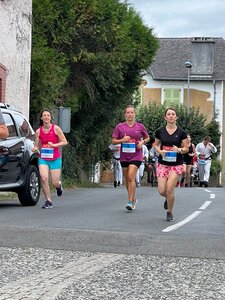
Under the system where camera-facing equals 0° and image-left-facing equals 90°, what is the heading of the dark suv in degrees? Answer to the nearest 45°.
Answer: approximately 45°

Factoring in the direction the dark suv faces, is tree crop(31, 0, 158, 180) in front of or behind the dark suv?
behind

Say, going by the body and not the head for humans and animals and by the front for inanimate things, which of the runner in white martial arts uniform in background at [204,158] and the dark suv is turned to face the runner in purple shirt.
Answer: the runner in white martial arts uniform in background

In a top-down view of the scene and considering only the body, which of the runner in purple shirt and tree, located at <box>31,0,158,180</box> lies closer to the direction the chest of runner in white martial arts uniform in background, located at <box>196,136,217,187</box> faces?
the runner in purple shirt

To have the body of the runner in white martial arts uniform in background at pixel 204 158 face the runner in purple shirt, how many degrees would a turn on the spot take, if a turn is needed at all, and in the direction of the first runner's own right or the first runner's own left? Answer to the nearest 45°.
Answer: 0° — they already face them

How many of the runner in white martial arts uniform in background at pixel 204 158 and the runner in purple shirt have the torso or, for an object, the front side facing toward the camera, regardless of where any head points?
2

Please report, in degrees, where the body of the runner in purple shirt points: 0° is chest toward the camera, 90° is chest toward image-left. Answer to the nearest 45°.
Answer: approximately 0°

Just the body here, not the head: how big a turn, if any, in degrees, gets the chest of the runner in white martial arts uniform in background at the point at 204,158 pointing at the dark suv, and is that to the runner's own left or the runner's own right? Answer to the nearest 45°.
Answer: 0° — they already face it

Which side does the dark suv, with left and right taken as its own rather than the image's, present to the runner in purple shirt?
left
